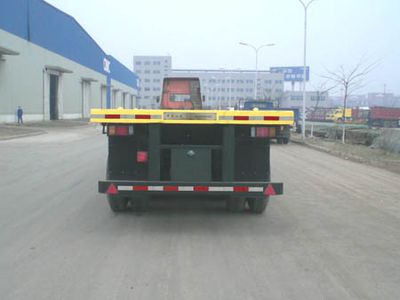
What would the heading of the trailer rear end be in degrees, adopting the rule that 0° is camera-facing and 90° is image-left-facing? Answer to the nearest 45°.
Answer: approximately 180°

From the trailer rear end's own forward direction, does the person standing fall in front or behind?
in front
